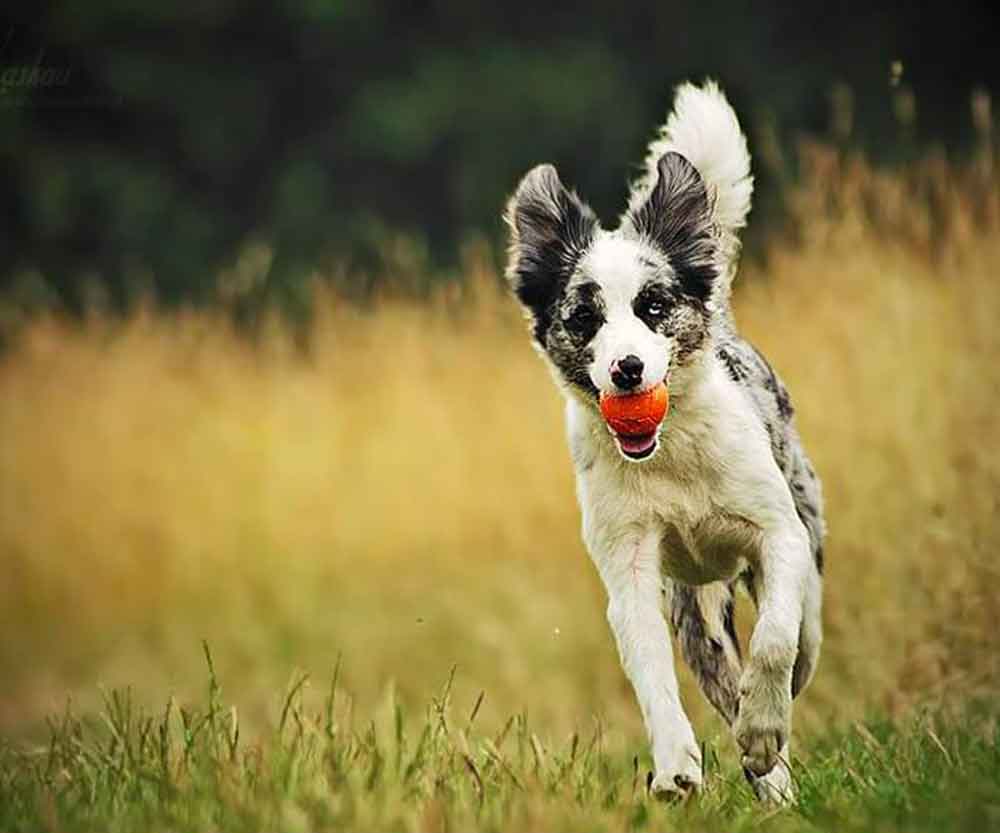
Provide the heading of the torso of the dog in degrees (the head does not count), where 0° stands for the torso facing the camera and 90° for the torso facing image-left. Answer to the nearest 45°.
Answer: approximately 0°
